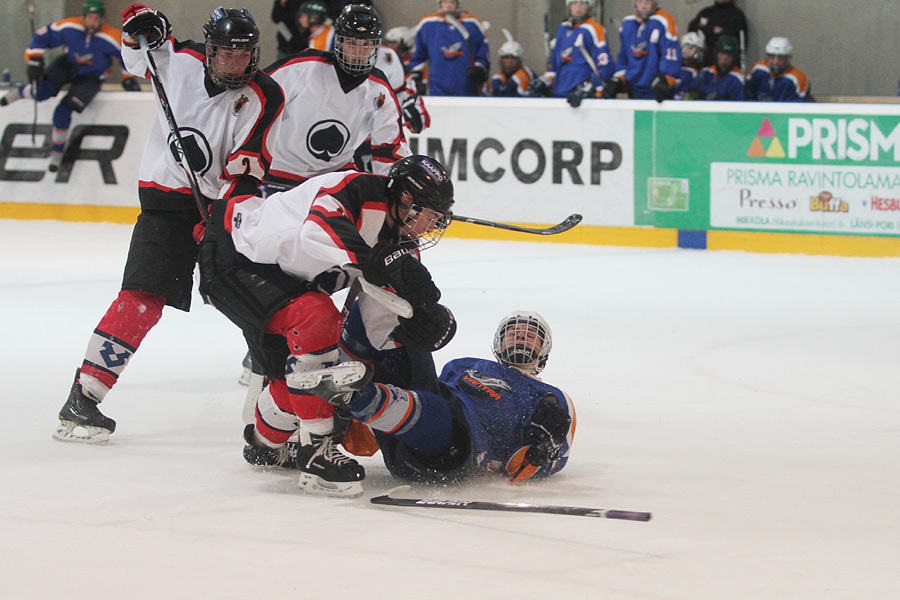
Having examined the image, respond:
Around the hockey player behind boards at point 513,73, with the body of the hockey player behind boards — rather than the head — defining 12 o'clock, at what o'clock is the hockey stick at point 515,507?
The hockey stick is roughly at 12 o'clock from the hockey player behind boards.

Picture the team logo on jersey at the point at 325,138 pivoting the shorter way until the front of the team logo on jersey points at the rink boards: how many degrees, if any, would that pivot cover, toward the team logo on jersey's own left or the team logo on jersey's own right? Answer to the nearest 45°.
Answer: approximately 135° to the team logo on jersey's own left

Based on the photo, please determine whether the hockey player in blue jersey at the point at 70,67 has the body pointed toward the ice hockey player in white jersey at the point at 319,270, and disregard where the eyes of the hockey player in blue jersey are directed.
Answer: yes

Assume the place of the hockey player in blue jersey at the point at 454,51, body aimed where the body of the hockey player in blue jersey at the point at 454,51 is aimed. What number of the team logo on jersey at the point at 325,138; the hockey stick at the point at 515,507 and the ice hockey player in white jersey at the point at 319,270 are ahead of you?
3

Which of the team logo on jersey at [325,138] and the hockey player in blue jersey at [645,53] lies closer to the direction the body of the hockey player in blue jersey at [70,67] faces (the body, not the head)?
the team logo on jersey

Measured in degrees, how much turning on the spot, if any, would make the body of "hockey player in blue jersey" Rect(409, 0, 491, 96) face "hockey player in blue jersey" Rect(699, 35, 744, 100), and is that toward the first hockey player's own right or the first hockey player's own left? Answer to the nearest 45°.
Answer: approximately 90° to the first hockey player's own left

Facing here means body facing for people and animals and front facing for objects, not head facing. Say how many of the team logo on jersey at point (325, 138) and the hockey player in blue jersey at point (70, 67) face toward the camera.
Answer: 2
